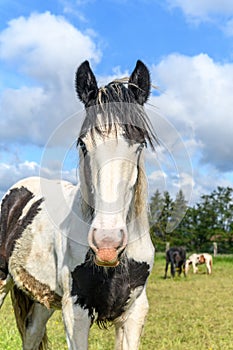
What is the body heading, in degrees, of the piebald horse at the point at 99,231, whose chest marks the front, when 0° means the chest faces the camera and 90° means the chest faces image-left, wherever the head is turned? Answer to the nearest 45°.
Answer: approximately 315°
